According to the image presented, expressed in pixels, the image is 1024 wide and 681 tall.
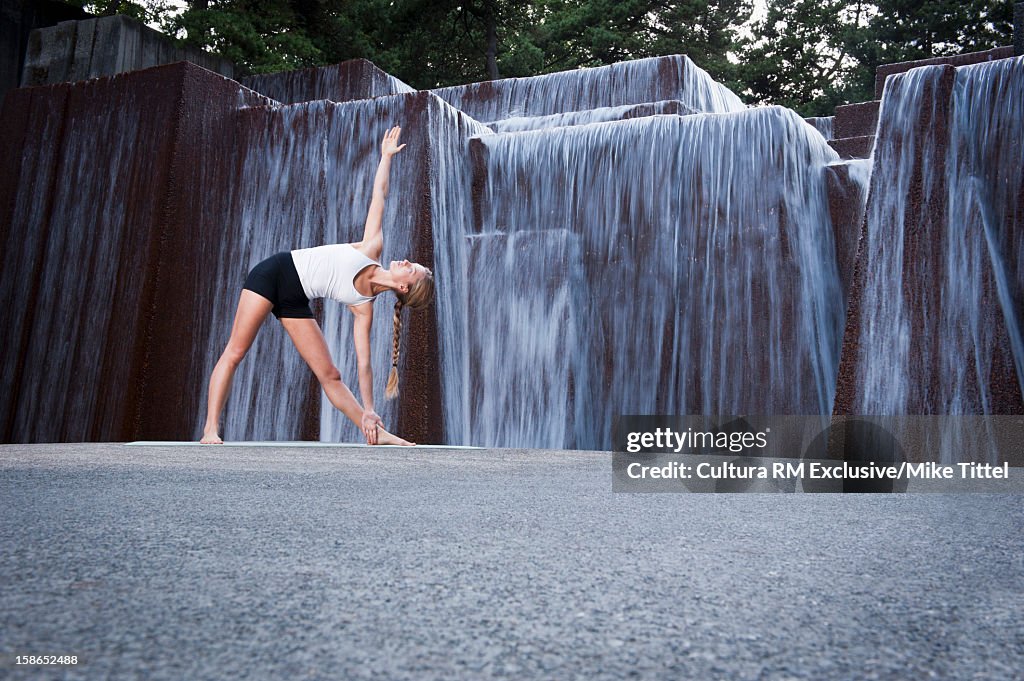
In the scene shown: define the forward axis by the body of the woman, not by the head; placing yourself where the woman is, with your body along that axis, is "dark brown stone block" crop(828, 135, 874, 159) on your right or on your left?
on your left

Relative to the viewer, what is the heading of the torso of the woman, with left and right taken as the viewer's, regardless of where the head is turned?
facing the viewer

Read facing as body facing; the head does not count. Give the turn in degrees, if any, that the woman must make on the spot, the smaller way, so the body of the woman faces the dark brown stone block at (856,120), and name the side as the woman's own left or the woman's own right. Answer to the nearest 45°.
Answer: approximately 90° to the woman's own left

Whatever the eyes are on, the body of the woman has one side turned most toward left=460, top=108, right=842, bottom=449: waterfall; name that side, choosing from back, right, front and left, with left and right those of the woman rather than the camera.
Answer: left
